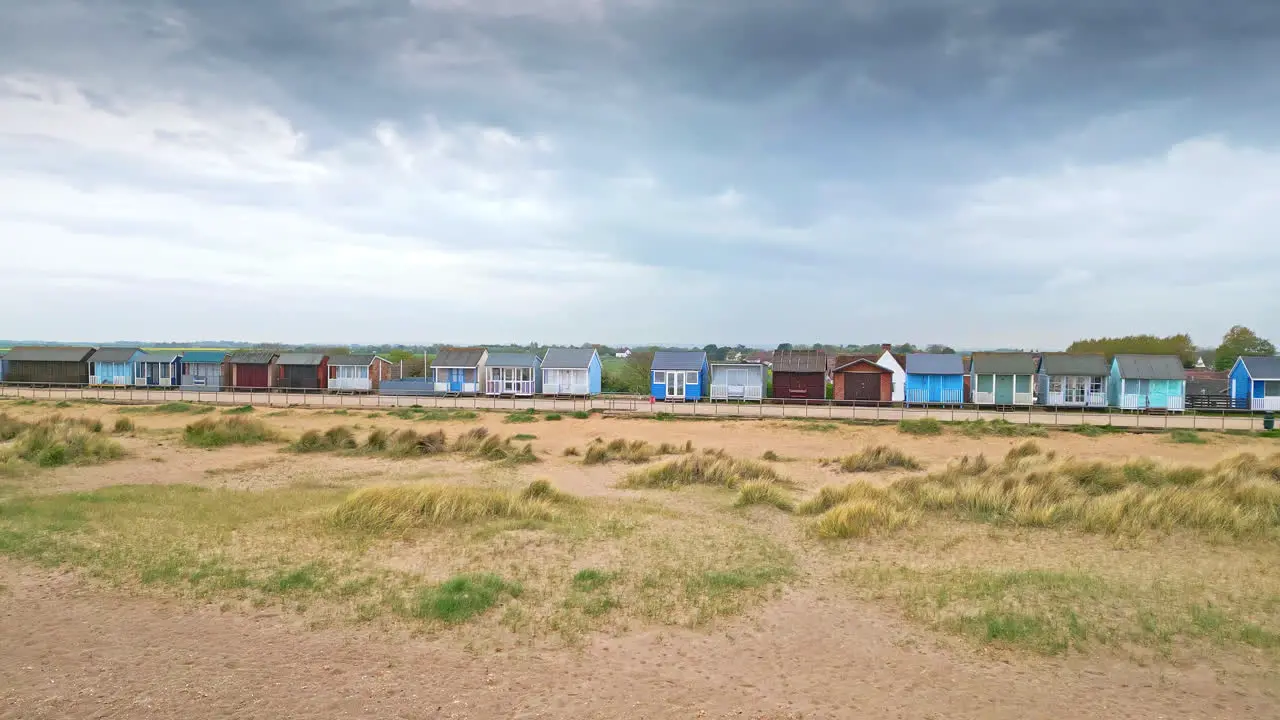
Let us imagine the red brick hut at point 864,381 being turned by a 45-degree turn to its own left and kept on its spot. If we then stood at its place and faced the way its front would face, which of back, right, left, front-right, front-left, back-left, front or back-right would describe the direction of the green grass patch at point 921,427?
front-right

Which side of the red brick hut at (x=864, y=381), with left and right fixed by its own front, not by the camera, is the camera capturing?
front
